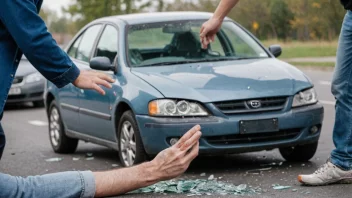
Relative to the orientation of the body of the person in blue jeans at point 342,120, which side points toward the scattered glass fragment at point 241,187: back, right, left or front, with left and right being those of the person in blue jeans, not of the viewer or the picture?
front

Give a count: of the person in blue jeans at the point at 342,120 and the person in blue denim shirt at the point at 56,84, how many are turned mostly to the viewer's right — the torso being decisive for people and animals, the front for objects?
1

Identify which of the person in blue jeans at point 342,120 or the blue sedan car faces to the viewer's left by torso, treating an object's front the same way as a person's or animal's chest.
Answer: the person in blue jeans

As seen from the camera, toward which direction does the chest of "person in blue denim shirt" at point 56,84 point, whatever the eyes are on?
to the viewer's right

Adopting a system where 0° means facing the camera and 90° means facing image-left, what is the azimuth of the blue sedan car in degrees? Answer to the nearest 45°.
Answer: approximately 315°

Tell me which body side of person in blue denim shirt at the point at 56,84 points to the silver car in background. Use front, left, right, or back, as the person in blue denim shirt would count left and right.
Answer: left

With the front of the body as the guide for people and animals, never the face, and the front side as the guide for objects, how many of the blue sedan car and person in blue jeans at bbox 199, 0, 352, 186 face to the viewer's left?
1

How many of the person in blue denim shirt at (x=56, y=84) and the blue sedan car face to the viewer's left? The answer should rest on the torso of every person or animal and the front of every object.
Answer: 0

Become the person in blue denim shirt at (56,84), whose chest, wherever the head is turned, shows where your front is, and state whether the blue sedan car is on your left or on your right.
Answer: on your left

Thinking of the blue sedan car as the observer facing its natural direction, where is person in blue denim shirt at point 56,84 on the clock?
The person in blue denim shirt is roughly at 2 o'clock from the blue sedan car.

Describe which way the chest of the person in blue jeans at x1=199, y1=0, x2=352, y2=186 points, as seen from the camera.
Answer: to the viewer's left

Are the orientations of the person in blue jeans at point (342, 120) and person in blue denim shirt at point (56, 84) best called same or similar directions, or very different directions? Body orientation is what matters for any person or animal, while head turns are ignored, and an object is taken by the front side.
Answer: very different directions

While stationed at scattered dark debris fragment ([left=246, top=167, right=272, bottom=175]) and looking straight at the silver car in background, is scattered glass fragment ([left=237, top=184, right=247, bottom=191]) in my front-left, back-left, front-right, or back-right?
back-left

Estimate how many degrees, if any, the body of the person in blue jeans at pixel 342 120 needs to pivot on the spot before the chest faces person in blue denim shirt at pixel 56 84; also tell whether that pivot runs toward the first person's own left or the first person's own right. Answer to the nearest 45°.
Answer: approximately 45° to the first person's own left

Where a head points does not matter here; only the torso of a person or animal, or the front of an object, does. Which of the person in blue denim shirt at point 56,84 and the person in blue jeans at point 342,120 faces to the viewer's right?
the person in blue denim shirt at point 56,84
